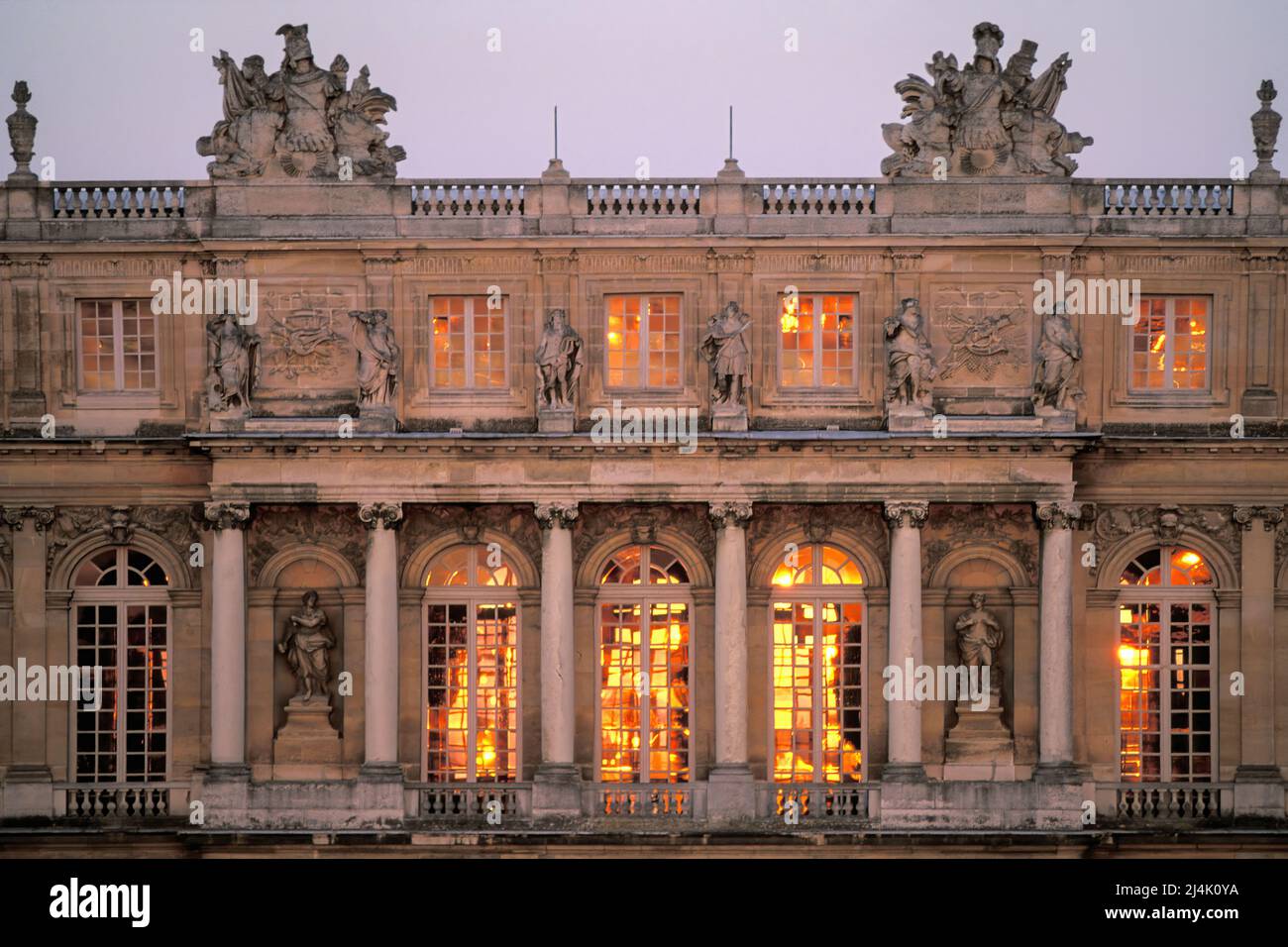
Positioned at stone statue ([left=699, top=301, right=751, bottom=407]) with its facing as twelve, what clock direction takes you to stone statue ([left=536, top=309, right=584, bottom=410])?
stone statue ([left=536, top=309, right=584, bottom=410]) is roughly at 3 o'clock from stone statue ([left=699, top=301, right=751, bottom=407]).

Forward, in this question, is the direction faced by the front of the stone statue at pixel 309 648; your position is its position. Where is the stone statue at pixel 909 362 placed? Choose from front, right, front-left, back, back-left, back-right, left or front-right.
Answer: left

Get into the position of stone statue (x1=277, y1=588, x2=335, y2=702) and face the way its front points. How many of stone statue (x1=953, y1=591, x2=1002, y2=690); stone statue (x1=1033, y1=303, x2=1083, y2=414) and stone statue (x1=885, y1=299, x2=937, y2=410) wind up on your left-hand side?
3

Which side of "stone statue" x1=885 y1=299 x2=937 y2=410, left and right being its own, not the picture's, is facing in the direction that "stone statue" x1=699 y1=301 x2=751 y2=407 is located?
right

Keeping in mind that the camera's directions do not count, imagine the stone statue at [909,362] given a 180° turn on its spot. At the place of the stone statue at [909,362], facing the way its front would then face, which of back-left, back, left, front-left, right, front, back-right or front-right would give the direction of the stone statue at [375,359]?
left

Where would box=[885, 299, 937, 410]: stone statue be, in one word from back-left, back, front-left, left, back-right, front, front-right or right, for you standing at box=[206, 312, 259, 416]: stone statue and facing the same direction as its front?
left

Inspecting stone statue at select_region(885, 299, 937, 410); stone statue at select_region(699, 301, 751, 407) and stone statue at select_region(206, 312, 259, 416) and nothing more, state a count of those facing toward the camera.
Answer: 3

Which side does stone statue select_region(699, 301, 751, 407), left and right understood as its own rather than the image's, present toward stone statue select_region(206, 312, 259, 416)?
right

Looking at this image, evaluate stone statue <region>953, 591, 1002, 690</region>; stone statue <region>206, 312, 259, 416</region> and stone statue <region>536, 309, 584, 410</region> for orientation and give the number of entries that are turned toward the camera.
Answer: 3

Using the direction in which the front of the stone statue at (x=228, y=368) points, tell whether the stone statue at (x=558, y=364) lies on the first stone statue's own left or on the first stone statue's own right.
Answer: on the first stone statue's own left
